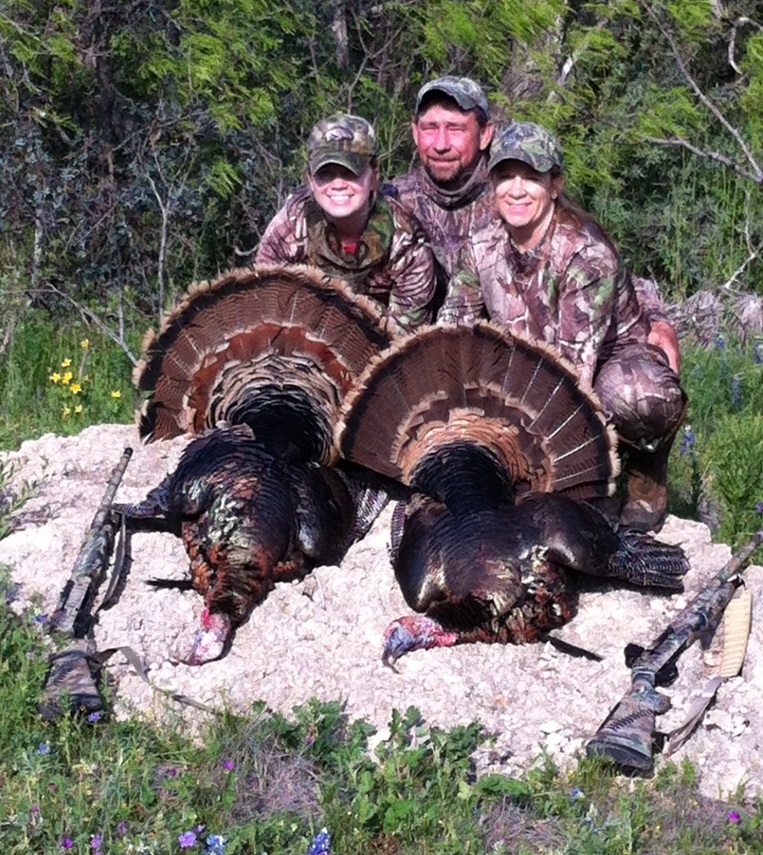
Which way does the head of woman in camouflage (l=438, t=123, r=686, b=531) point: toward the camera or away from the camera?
toward the camera

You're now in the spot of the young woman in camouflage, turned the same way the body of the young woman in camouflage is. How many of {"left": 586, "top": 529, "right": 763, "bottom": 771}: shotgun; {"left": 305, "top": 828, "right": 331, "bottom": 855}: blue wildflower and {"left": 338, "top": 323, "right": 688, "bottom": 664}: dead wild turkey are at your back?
0

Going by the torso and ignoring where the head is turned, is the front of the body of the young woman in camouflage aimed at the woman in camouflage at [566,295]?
no

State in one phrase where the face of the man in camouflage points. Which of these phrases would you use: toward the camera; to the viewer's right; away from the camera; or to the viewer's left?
toward the camera

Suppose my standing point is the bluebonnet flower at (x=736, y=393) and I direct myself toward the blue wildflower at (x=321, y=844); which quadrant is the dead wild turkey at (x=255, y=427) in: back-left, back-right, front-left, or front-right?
front-right

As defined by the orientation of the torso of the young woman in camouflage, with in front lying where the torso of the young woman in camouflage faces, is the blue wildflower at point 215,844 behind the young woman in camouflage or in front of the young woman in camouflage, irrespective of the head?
in front

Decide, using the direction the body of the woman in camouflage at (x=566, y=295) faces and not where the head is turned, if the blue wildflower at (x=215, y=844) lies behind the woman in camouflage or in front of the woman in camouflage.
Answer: in front

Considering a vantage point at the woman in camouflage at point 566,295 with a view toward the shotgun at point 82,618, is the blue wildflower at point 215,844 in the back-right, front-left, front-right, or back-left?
front-left

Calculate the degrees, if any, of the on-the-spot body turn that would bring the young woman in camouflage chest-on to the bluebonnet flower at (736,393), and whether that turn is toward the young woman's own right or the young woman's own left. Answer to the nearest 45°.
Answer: approximately 135° to the young woman's own left

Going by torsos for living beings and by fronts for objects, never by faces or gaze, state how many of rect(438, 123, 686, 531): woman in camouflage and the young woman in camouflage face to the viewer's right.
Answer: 0

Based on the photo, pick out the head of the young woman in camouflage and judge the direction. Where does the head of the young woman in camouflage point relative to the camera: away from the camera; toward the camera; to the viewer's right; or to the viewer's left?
toward the camera

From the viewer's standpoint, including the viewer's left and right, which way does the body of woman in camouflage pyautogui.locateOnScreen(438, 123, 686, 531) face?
facing the viewer and to the left of the viewer

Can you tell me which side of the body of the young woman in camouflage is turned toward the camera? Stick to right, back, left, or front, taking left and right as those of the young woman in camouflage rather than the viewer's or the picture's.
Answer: front
